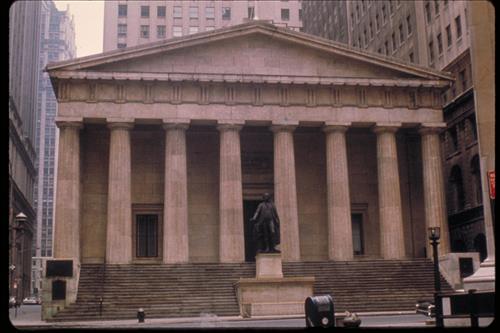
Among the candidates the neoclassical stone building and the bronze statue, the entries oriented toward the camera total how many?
2

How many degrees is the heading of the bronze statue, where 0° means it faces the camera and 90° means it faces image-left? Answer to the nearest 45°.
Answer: approximately 0°

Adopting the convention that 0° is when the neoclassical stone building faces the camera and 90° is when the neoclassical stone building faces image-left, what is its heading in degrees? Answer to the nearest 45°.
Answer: approximately 0°

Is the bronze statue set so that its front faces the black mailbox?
yes

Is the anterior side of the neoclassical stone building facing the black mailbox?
yes

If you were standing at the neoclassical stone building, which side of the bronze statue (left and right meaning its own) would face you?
back
